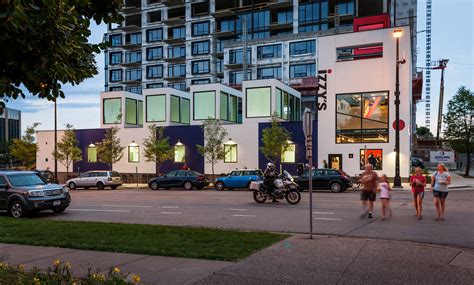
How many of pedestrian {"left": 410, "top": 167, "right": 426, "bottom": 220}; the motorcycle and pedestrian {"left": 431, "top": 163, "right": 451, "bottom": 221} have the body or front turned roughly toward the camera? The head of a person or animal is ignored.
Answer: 2

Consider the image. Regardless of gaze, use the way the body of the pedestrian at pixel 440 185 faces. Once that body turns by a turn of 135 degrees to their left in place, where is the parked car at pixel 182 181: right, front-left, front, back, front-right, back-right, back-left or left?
left

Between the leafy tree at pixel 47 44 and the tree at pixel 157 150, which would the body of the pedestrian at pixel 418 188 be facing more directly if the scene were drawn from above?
the leafy tree

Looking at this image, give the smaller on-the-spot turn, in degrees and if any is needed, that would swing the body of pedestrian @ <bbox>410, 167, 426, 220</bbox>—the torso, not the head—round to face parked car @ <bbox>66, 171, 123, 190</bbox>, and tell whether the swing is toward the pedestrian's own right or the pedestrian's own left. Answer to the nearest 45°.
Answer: approximately 135° to the pedestrian's own right
